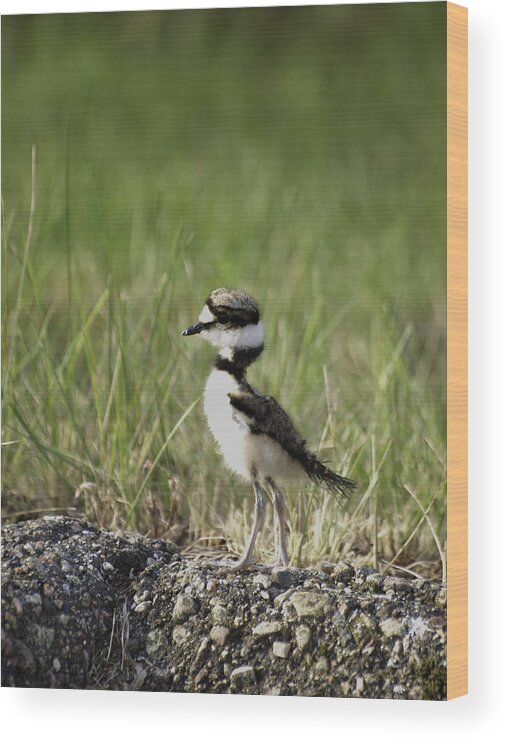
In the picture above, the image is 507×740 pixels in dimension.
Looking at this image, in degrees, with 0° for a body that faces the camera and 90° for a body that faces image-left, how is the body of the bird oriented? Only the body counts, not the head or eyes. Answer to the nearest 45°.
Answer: approximately 90°
